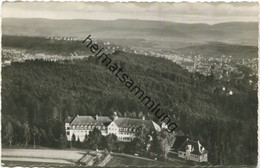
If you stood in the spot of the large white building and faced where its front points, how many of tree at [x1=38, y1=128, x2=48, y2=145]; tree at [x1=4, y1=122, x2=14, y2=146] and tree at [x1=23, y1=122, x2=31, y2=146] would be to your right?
3

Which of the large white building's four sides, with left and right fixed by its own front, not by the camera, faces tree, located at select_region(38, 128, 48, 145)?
right

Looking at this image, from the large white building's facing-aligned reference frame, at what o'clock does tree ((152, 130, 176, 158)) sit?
The tree is roughly at 9 o'clock from the large white building.

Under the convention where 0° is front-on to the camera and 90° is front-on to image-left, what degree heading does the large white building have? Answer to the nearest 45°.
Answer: approximately 0°

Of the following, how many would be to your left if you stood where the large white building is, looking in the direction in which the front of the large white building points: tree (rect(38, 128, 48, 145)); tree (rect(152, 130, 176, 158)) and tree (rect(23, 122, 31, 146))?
1

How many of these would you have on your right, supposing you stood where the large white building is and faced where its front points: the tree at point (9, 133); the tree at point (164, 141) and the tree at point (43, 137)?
2

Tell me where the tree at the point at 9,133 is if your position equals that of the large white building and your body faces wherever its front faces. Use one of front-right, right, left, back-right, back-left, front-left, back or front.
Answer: right

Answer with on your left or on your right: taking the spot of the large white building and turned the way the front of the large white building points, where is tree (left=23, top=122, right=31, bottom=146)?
on your right

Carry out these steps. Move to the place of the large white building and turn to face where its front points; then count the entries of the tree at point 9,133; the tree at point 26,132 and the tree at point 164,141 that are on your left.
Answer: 1
